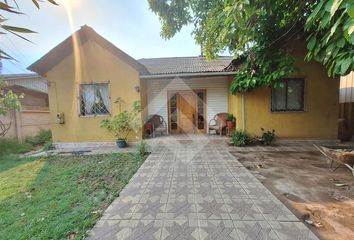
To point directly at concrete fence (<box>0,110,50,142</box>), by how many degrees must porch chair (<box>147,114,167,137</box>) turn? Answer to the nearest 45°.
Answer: approximately 135° to its right

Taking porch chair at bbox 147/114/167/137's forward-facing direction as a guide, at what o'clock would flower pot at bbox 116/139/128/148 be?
The flower pot is roughly at 3 o'clock from the porch chair.

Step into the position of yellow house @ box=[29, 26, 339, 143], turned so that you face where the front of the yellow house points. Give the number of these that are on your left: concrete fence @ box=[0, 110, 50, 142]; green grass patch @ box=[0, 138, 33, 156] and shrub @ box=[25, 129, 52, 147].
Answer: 0

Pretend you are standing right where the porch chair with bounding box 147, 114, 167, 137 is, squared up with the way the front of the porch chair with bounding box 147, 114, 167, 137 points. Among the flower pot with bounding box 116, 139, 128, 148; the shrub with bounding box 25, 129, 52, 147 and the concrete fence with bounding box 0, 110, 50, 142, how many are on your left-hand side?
0

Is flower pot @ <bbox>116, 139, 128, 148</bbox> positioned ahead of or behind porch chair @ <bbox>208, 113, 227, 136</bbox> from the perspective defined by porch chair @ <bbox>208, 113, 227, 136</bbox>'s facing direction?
ahead

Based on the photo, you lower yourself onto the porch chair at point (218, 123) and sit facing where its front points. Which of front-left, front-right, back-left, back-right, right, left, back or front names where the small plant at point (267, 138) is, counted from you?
left

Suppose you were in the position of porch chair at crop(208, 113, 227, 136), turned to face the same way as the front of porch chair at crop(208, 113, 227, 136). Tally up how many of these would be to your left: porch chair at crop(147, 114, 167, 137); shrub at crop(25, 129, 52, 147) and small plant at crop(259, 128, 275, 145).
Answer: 1

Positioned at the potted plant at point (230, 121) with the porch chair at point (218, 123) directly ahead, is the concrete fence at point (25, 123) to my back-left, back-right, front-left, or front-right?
front-left

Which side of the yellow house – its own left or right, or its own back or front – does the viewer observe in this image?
front

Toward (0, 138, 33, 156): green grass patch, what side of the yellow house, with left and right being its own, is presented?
right

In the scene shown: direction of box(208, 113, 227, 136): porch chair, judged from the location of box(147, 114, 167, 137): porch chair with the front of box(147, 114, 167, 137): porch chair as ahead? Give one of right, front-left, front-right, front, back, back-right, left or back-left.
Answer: front-left
